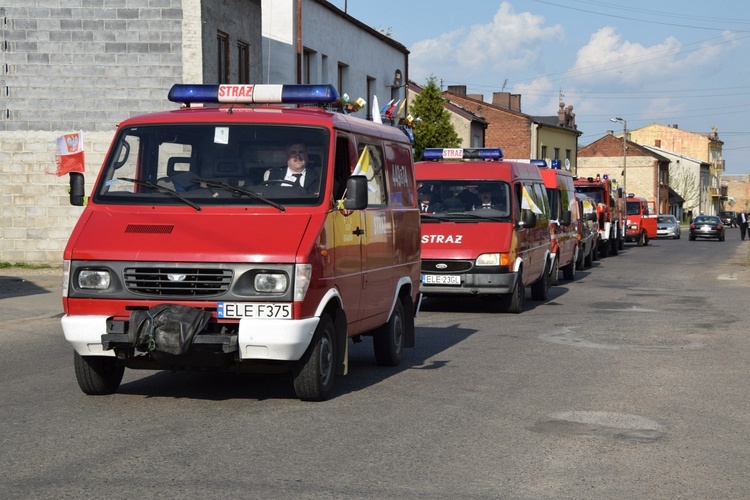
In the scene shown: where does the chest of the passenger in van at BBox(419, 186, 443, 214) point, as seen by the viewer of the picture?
toward the camera

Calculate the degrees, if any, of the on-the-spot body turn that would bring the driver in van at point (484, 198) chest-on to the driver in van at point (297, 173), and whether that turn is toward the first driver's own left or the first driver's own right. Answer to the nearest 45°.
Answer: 0° — they already face them

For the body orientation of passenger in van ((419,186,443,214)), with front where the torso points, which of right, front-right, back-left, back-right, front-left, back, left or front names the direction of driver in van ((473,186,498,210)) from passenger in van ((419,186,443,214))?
left

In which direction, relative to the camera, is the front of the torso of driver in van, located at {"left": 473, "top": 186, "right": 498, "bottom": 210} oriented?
toward the camera

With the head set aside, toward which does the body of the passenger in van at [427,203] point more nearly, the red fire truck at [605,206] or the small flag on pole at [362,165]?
the small flag on pole

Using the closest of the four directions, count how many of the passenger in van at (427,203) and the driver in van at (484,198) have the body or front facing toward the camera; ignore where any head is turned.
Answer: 2

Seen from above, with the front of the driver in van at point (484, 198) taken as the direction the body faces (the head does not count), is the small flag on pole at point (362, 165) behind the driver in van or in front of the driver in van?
in front

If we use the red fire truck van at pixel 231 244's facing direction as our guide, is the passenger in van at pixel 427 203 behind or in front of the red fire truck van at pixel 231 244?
behind

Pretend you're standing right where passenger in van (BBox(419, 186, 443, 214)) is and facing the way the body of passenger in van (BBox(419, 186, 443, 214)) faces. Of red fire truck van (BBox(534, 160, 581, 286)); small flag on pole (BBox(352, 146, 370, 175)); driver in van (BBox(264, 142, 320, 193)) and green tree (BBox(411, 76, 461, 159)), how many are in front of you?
2

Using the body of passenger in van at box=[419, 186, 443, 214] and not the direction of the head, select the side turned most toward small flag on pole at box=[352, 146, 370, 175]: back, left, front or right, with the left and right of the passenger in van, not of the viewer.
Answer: front

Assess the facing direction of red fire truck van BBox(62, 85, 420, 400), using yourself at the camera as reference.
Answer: facing the viewer and to the left of the viewer

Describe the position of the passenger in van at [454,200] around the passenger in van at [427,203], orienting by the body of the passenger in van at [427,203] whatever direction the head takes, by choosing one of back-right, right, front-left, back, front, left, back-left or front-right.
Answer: left

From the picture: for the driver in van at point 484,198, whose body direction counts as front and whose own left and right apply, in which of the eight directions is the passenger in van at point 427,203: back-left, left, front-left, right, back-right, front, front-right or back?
right
